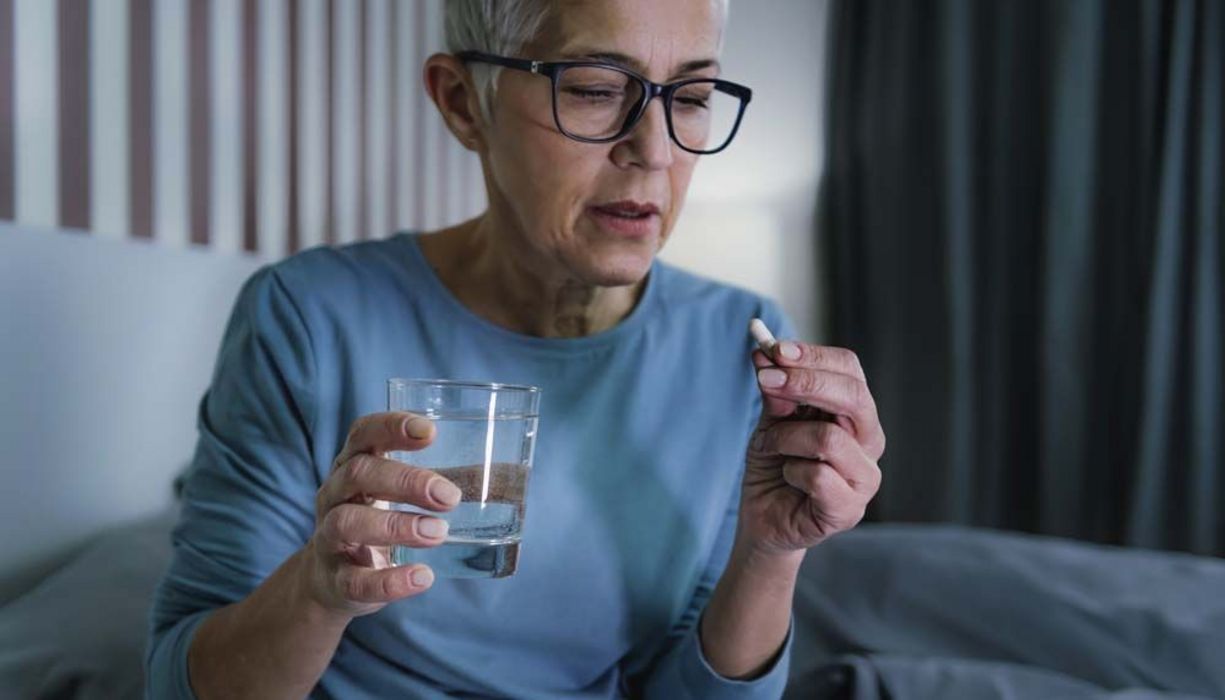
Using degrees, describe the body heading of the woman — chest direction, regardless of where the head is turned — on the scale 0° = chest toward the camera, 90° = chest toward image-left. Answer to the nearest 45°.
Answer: approximately 315°

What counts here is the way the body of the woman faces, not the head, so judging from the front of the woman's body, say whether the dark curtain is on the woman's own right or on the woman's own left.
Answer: on the woman's own left

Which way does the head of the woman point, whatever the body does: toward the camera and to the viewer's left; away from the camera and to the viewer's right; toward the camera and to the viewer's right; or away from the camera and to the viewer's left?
toward the camera and to the viewer's right
